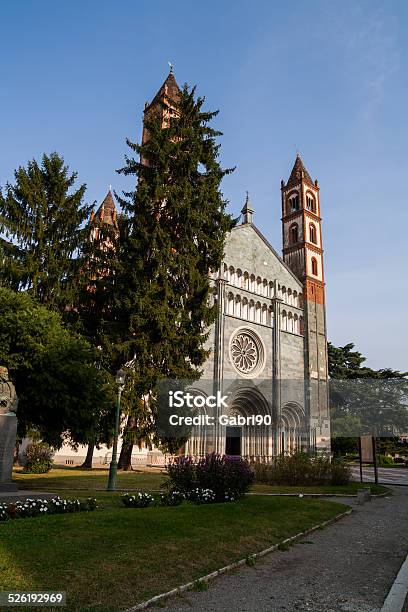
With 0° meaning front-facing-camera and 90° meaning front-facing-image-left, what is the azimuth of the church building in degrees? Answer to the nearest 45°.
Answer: approximately 315°

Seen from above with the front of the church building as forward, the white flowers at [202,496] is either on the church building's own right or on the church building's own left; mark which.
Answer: on the church building's own right

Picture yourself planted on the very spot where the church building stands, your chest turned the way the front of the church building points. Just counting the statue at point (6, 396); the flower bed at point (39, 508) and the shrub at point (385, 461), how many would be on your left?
1

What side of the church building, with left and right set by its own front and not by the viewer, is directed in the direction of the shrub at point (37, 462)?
right

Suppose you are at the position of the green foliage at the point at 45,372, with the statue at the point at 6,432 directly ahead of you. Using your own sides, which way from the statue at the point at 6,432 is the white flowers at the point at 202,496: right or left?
left

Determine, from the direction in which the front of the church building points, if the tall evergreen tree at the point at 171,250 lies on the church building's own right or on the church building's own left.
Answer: on the church building's own right

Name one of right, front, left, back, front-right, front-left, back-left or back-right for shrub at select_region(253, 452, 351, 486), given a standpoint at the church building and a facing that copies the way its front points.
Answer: front-right

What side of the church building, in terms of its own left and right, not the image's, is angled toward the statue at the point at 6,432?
right

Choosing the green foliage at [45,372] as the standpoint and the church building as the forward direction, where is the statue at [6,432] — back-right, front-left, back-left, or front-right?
back-right

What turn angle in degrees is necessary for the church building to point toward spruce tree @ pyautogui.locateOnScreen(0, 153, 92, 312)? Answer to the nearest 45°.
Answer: approximately 90° to its right

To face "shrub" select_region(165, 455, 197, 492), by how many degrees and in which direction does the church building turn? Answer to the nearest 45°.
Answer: approximately 45° to its right

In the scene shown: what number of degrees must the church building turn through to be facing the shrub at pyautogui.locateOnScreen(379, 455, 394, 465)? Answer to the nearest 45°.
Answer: approximately 90° to its left
